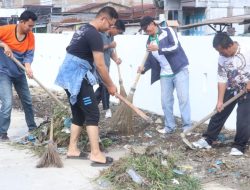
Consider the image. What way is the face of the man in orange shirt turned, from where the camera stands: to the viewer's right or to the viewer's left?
to the viewer's right

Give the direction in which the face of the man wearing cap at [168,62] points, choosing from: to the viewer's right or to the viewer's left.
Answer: to the viewer's left

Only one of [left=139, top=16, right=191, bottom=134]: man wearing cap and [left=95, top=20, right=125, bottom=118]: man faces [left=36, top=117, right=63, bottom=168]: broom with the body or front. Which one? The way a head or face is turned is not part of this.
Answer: the man wearing cap

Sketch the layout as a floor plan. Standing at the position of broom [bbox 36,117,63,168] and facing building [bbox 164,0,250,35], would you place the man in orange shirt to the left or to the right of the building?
left

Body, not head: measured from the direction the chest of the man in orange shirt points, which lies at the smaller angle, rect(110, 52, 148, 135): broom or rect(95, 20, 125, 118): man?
the broom

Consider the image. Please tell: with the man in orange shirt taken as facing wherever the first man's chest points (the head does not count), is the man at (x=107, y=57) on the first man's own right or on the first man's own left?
on the first man's own left

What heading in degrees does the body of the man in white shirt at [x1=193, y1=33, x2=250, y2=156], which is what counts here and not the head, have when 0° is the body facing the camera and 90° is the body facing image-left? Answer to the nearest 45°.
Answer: approximately 45°

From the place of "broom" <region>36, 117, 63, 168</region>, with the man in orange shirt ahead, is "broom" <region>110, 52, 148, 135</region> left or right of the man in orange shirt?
right

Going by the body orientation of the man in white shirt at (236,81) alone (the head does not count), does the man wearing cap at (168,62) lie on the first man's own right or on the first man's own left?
on the first man's own right
